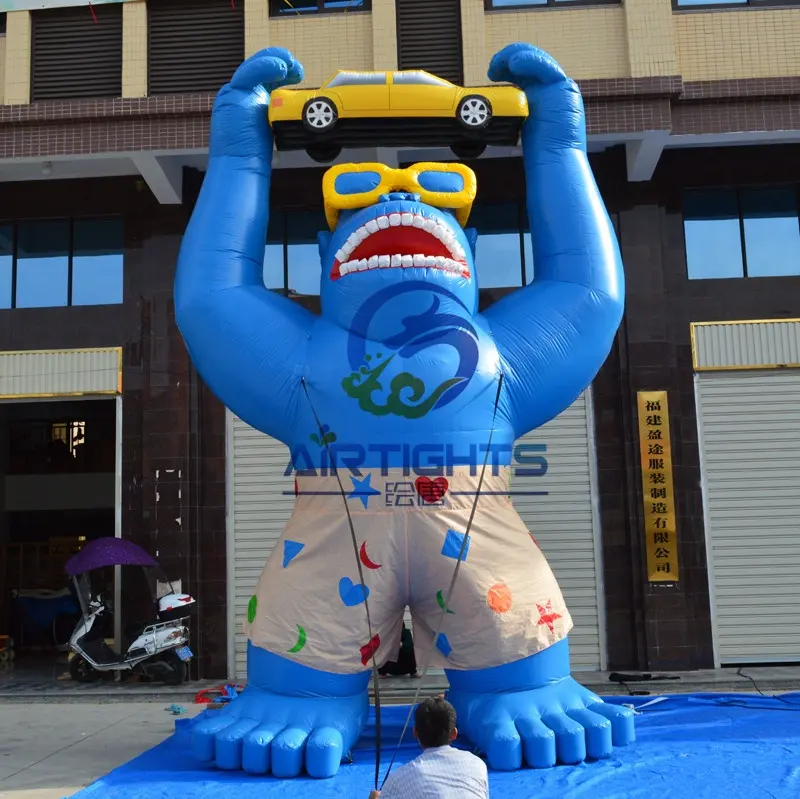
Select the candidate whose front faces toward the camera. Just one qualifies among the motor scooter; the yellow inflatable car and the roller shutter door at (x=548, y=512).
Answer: the roller shutter door

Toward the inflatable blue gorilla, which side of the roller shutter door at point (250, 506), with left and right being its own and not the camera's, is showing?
front

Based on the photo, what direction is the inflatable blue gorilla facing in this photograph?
toward the camera

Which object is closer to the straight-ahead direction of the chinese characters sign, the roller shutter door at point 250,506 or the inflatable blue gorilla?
the inflatable blue gorilla

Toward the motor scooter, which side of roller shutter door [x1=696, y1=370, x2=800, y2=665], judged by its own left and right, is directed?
right

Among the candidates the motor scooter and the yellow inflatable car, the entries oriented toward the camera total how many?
0

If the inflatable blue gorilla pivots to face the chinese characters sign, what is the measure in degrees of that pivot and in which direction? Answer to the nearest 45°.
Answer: approximately 135° to its left

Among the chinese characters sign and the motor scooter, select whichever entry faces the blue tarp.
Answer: the chinese characters sign

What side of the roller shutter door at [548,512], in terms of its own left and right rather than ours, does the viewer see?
front

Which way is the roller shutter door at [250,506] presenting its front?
toward the camera

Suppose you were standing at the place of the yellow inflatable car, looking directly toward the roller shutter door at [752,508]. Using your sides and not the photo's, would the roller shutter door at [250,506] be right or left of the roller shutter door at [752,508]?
left

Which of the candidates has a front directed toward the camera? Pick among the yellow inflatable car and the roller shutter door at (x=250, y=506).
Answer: the roller shutter door

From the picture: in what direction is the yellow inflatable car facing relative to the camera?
to the viewer's right

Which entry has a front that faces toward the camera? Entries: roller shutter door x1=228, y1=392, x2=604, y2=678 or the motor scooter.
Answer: the roller shutter door

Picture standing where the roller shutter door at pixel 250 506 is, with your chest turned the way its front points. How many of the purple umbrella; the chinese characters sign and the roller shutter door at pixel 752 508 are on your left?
2

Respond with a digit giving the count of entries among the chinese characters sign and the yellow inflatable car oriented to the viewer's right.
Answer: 1

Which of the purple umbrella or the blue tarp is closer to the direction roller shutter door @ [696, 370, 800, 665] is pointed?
the blue tarp

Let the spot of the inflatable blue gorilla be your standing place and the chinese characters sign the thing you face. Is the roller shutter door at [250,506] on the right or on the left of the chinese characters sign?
left

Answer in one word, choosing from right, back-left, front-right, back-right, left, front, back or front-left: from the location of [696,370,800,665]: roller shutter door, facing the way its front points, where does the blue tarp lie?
front
